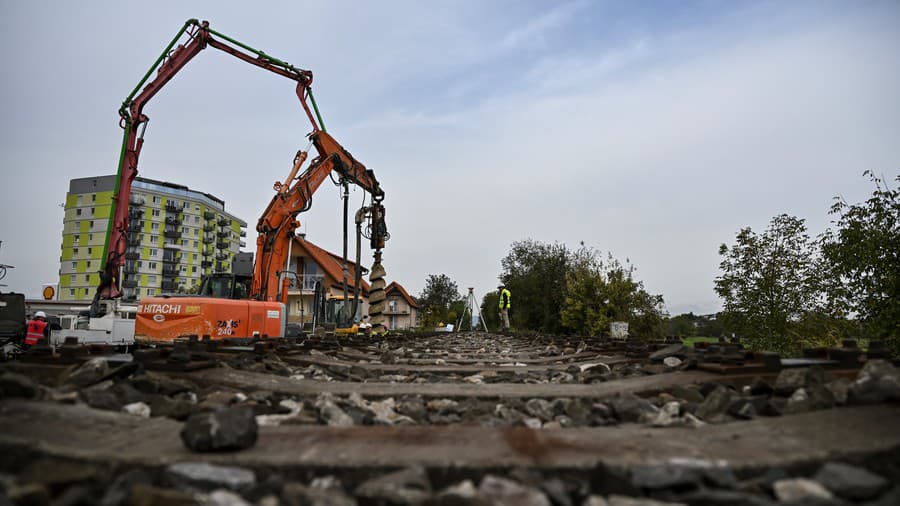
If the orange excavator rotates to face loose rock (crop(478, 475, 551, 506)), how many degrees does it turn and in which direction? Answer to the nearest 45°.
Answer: approximately 135° to its right

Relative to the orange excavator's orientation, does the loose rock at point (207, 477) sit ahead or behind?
behind

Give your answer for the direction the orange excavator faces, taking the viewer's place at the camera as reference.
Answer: facing away from the viewer and to the right of the viewer

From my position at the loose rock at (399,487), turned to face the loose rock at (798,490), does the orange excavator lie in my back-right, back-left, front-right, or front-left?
back-left

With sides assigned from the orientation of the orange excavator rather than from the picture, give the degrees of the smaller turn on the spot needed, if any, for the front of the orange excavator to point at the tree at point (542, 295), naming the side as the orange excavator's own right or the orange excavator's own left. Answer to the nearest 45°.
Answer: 0° — it already faces it

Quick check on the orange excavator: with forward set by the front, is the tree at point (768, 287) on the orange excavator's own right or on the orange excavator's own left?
on the orange excavator's own right

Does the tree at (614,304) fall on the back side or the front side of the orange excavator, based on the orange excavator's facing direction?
on the front side
